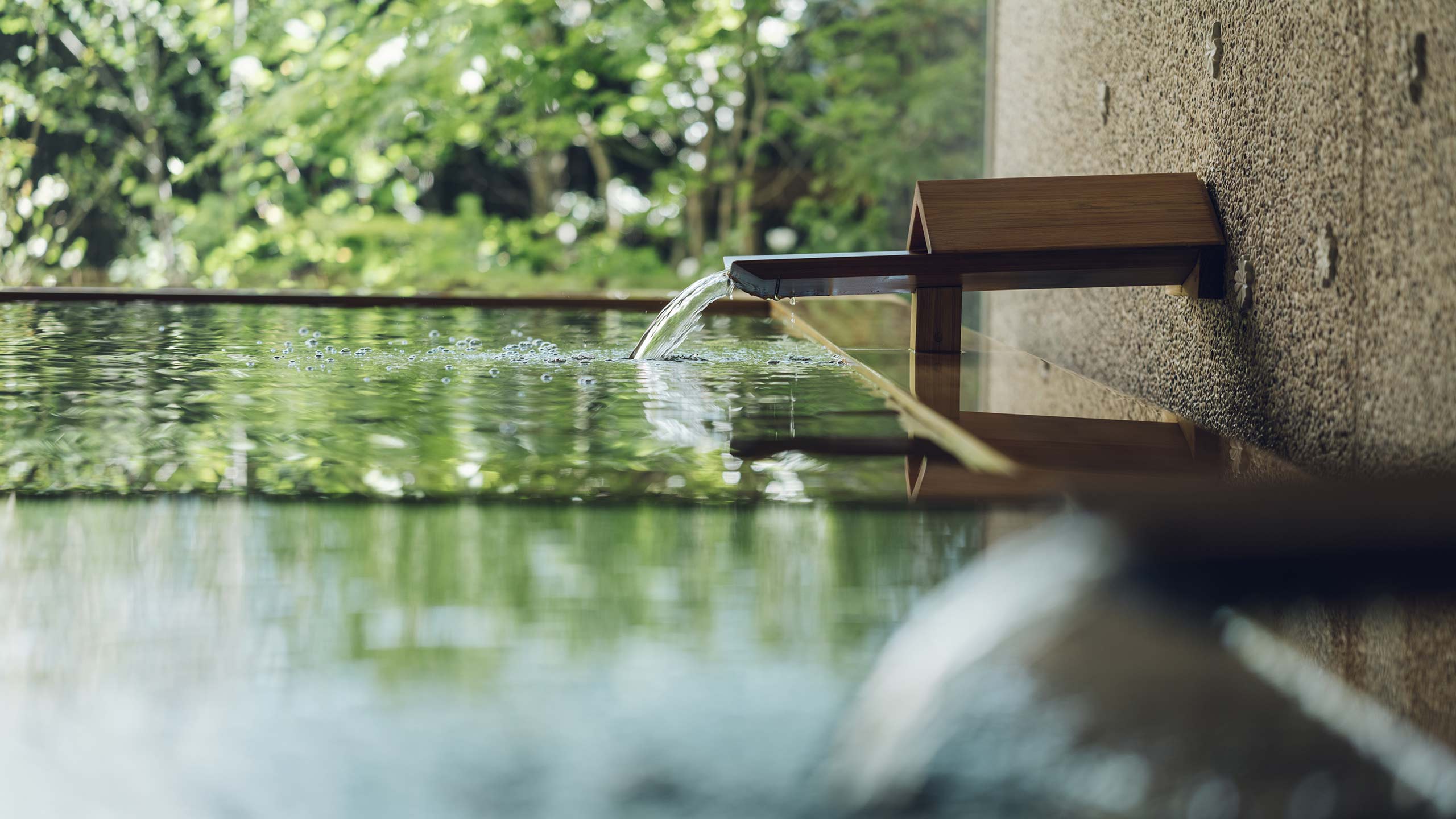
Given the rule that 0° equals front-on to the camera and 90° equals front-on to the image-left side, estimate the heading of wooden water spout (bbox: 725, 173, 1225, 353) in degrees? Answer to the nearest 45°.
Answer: approximately 90°

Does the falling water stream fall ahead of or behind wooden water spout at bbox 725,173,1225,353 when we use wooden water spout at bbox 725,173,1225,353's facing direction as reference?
ahead

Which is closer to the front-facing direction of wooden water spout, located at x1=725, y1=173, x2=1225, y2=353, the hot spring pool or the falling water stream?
the falling water stream
